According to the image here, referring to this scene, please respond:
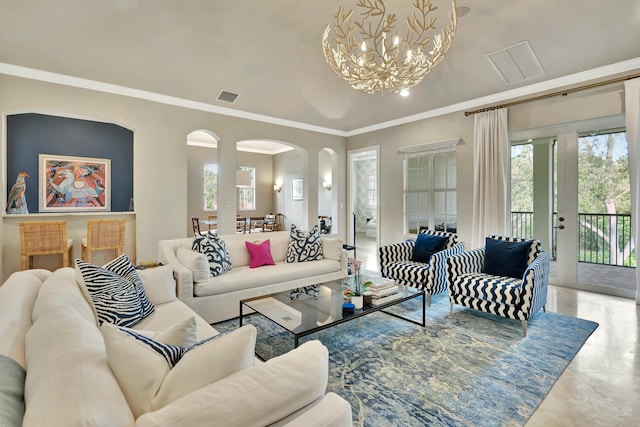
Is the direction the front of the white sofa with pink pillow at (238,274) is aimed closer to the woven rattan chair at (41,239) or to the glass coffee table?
the glass coffee table

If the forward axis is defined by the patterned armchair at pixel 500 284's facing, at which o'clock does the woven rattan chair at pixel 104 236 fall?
The woven rattan chair is roughly at 1 o'clock from the patterned armchair.

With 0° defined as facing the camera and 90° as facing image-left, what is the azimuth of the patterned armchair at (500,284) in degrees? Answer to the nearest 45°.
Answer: approximately 45°

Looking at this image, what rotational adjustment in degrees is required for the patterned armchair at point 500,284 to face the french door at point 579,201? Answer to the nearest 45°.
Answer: approximately 180°

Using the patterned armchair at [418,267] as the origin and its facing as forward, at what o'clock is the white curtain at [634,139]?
The white curtain is roughly at 7 o'clock from the patterned armchair.

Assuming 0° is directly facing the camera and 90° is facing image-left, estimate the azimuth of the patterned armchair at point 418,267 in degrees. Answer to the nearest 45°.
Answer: approximately 45°

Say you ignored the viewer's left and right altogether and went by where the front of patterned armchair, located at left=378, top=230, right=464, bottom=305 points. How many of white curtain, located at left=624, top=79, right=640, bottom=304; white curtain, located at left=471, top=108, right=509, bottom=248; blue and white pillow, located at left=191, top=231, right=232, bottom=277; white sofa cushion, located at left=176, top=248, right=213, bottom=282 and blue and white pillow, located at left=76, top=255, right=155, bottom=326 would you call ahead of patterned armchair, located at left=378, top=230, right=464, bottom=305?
3

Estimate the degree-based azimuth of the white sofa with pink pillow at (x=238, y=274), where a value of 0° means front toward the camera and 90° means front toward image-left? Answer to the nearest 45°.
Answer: approximately 315°

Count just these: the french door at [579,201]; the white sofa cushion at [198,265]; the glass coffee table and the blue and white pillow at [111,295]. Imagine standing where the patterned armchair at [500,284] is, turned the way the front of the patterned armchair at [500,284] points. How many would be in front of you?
3

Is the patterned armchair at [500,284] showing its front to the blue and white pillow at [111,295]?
yes

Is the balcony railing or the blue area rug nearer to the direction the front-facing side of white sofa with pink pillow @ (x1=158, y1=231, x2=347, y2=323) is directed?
the blue area rug

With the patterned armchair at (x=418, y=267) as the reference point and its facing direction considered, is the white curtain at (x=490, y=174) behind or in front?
behind

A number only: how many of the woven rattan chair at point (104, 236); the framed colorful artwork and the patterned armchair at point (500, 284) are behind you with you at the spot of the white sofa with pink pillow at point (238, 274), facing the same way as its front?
2

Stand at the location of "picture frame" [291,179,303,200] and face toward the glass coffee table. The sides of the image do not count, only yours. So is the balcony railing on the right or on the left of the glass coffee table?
left

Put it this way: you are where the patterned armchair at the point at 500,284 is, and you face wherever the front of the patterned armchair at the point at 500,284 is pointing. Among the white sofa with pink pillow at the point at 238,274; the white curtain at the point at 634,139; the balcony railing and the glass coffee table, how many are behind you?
2
